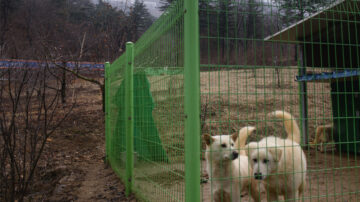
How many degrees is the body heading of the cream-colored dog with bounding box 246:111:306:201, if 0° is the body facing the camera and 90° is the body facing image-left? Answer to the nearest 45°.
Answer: approximately 45°

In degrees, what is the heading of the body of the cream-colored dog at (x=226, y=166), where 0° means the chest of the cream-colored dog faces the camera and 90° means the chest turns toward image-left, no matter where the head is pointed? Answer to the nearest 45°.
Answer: approximately 45°

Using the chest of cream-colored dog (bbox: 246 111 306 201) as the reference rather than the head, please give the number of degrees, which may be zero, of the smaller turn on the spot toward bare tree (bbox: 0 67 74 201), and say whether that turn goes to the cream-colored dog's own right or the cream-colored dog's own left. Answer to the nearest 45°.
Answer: approximately 45° to the cream-colored dog's own right
